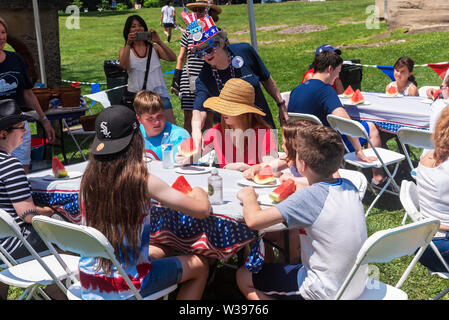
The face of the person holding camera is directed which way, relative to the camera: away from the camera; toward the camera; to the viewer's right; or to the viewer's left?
toward the camera

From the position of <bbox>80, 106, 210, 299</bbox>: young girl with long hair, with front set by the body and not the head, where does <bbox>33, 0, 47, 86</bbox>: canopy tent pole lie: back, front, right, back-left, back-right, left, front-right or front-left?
front-left

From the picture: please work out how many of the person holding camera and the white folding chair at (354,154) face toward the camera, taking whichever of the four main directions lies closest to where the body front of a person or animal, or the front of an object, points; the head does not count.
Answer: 1

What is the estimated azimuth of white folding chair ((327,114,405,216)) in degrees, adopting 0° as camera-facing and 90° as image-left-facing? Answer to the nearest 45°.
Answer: approximately 225°

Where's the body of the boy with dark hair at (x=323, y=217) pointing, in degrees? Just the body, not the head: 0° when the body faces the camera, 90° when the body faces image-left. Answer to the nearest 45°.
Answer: approximately 135°

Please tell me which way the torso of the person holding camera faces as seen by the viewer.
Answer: toward the camera

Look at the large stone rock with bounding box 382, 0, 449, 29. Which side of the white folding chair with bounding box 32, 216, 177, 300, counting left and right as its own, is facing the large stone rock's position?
front

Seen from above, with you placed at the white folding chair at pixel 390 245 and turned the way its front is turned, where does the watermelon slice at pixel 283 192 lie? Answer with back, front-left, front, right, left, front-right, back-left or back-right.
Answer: front

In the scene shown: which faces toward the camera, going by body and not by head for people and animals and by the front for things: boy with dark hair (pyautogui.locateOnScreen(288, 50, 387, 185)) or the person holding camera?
the person holding camera

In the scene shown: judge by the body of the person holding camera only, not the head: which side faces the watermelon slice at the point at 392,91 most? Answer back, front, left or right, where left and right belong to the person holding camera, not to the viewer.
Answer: left

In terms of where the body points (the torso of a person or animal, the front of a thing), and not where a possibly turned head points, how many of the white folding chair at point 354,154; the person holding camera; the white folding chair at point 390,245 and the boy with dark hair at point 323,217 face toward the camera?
1

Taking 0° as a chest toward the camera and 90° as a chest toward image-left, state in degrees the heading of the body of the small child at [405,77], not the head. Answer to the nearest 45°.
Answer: approximately 45°

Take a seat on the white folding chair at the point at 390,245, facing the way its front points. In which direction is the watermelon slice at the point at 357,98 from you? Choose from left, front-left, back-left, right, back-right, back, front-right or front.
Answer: front-right

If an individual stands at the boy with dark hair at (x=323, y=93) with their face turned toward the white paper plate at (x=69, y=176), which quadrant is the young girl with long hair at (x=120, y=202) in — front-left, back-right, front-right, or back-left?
front-left
